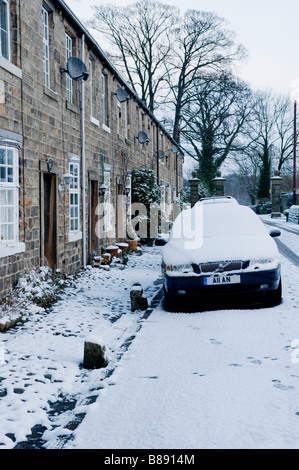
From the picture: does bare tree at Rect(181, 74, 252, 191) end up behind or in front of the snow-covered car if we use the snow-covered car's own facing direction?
behind

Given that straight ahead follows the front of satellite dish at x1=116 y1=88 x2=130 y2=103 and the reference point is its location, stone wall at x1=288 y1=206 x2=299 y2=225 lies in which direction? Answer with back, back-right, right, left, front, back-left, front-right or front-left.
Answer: left

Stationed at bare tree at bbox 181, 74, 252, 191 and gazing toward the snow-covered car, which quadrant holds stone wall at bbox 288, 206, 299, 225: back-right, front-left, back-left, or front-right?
front-left

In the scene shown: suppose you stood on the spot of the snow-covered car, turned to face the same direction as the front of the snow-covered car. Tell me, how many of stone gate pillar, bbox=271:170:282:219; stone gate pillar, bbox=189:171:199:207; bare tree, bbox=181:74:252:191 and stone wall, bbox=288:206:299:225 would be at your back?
4

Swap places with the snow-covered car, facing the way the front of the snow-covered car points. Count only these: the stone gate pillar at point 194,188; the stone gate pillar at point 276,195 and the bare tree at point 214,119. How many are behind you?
3

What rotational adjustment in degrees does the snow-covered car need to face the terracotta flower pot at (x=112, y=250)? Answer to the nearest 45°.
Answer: approximately 135° to its right

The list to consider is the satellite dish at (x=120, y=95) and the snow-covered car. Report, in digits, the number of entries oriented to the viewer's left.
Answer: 0

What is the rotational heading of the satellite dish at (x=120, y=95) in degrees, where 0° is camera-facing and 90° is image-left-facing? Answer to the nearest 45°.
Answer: approximately 315°

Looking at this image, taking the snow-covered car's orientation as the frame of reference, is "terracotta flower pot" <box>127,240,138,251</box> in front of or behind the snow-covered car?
behind

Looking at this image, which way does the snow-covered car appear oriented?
toward the camera
